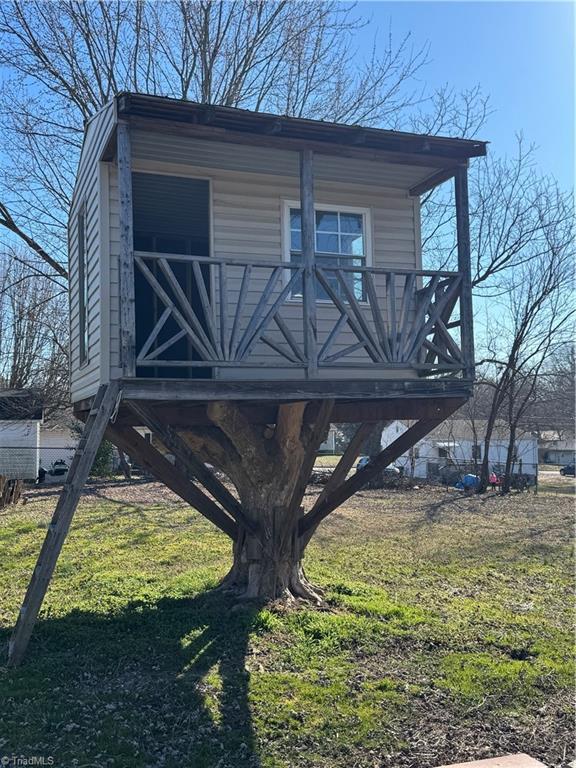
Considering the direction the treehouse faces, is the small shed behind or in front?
behind

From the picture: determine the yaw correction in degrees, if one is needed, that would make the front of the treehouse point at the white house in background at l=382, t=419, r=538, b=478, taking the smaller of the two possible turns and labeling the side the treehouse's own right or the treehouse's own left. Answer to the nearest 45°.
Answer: approximately 180°

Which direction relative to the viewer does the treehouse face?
toward the camera

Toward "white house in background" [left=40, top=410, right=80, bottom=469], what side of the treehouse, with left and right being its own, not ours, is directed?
back

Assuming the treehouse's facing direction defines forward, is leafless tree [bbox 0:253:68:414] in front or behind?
behind
